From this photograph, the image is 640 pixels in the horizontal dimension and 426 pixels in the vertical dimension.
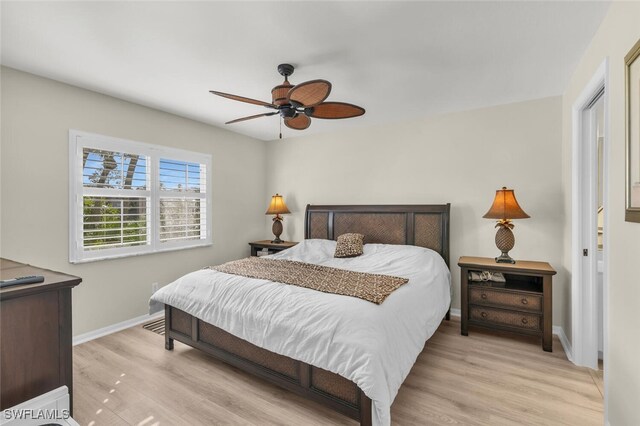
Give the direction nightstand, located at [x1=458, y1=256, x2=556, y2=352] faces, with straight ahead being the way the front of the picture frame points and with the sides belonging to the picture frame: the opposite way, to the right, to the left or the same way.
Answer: to the left

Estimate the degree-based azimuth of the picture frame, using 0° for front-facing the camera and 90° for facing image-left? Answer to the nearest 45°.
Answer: approximately 90°

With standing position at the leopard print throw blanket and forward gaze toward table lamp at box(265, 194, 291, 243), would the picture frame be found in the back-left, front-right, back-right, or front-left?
back-right

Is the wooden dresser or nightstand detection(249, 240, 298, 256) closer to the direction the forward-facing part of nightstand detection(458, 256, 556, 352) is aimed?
the wooden dresser

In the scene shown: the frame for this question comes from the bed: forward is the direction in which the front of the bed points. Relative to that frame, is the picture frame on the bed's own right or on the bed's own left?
on the bed's own left

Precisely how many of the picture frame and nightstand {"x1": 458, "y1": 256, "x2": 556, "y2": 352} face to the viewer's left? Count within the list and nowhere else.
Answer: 1

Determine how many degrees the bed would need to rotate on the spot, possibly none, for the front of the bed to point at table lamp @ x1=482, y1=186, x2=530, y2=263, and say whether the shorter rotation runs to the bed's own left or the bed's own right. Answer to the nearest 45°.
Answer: approximately 135° to the bed's own left

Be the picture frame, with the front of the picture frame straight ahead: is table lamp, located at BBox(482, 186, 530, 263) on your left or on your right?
on your right

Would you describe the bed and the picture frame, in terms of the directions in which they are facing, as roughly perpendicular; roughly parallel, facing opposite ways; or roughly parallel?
roughly perpendicular

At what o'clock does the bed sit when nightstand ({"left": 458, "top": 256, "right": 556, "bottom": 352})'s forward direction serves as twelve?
The bed is roughly at 1 o'clock from the nightstand.
